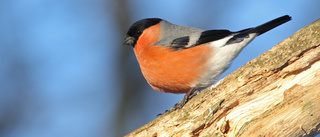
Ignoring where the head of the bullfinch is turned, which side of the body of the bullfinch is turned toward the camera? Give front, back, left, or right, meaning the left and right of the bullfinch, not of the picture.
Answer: left
